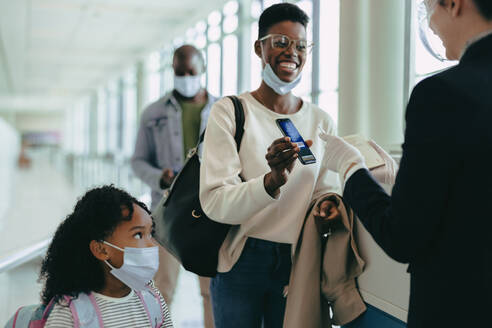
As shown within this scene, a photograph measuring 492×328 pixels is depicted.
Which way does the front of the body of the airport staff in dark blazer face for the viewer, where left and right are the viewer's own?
facing away from the viewer and to the left of the viewer

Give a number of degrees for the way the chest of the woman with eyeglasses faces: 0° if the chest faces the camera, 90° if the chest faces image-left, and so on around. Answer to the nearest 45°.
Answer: approximately 315°

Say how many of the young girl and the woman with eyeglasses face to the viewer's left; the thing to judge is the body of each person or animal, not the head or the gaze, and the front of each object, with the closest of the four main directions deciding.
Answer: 0

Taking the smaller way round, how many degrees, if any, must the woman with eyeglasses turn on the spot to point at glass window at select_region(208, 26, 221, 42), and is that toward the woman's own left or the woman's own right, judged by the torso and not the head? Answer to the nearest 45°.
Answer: approximately 135° to the woman's own left

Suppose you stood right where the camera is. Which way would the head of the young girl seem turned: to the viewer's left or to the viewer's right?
to the viewer's right

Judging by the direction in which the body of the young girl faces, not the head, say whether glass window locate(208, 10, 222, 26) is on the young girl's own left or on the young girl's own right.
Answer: on the young girl's own left

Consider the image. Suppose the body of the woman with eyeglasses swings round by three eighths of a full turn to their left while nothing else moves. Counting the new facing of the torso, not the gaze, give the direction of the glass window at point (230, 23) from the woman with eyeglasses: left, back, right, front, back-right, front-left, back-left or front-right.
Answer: front

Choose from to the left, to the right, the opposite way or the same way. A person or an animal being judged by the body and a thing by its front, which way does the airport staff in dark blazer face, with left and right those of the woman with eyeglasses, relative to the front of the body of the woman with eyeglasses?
the opposite way

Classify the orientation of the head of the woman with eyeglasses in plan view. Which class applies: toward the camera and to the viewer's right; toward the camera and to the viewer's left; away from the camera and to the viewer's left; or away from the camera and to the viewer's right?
toward the camera and to the viewer's right

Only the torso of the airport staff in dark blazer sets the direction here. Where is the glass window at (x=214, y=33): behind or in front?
in front

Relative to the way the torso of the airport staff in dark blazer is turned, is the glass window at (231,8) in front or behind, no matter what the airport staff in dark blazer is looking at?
in front
